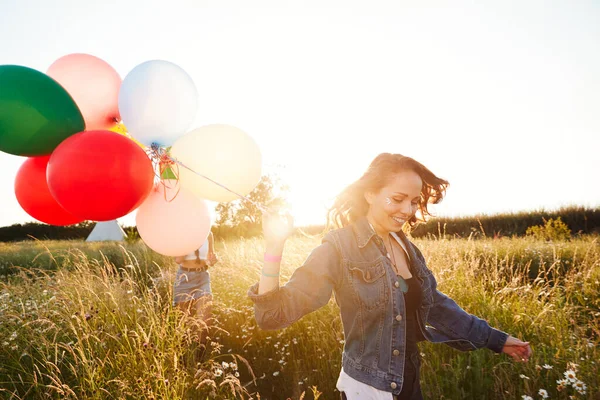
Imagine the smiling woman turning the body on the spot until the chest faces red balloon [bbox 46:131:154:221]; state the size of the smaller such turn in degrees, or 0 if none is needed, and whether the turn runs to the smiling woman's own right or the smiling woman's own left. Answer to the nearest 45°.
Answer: approximately 135° to the smiling woman's own right

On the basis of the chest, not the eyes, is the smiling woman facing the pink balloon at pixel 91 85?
no

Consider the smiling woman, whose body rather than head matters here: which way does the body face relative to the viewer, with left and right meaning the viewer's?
facing the viewer and to the right of the viewer

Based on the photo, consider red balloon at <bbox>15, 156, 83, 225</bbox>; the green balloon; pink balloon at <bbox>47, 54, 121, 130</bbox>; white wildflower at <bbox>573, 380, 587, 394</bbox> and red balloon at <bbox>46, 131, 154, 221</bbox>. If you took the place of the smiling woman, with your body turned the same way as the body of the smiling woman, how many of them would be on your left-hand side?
1

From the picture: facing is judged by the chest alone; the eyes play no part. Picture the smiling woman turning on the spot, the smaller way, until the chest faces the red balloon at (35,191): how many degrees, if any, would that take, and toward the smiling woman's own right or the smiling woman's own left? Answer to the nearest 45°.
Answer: approximately 135° to the smiling woman's own right

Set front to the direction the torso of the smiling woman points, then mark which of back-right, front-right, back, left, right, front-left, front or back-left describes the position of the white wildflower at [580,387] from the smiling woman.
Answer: left

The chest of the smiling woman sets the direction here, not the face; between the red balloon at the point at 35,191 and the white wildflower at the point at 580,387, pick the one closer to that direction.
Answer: the white wildflower

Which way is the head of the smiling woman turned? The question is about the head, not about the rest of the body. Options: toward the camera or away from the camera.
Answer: toward the camera

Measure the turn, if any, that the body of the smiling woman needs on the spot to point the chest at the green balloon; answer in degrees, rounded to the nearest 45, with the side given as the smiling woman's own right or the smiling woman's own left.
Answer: approximately 135° to the smiling woman's own right

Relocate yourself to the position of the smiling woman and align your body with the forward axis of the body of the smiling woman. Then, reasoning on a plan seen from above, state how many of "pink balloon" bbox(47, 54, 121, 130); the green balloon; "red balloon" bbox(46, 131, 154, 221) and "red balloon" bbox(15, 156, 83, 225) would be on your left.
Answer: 0
